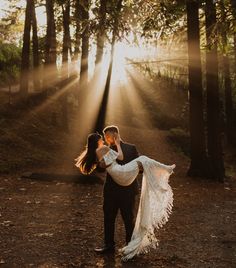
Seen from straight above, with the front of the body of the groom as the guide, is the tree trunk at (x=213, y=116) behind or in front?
behind

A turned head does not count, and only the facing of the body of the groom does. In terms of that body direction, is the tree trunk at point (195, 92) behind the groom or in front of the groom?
behind
